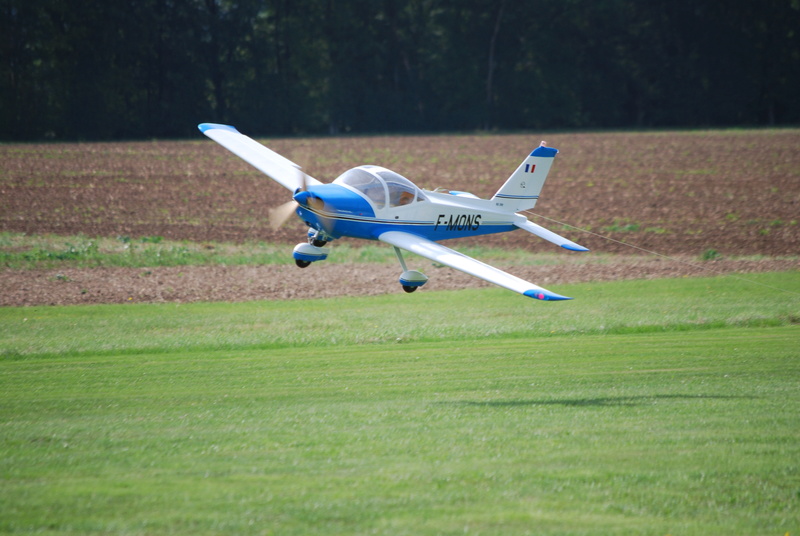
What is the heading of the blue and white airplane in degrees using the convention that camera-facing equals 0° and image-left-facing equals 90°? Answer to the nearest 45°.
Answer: approximately 45°
